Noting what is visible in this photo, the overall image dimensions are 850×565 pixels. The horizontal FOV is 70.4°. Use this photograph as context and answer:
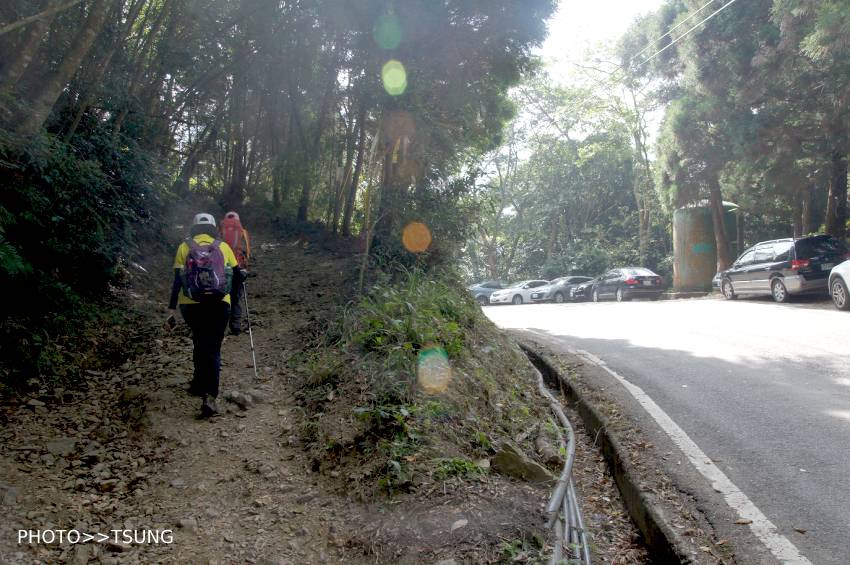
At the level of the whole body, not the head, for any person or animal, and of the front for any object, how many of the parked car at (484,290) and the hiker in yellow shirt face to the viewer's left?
1

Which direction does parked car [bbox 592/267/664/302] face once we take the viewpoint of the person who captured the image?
facing away from the viewer and to the left of the viewer

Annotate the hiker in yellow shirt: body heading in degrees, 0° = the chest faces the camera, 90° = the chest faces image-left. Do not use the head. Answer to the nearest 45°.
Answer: approximately 180°

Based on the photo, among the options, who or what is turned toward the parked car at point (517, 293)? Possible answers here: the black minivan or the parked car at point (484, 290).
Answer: the black minivan

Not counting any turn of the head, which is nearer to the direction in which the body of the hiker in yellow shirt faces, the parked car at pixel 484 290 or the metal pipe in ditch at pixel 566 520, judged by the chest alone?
the parked car

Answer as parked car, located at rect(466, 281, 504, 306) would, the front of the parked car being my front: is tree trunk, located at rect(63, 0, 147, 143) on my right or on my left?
on my left

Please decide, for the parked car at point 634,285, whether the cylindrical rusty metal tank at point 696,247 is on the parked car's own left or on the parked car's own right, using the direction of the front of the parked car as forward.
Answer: on the parked car's own right

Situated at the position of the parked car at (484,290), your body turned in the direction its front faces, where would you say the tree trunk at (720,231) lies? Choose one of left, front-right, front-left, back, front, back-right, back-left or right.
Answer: back-left

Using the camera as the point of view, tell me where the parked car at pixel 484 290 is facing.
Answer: facing to the left of the viewer

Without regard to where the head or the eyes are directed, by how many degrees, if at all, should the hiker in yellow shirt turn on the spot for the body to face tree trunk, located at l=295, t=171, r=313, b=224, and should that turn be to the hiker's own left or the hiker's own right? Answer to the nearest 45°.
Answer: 0° — they already face it

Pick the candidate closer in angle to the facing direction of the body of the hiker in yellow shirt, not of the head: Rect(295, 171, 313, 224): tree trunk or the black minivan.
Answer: the tree trunk

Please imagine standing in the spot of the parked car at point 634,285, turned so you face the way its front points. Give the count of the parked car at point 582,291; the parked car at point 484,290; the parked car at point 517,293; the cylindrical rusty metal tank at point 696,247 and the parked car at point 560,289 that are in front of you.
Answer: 4
